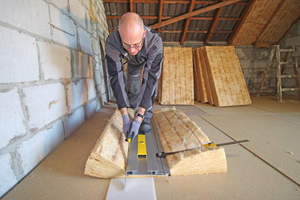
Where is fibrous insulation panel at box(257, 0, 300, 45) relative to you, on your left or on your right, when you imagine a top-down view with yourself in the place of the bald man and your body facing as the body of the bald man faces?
on your left

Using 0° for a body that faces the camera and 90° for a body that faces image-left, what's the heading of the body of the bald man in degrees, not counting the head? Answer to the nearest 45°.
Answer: approximately 0°

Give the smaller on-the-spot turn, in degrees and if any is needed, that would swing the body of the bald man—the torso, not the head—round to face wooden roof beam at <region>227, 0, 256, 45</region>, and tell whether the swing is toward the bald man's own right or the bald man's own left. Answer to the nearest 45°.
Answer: approximately 135° to the bald man's own left

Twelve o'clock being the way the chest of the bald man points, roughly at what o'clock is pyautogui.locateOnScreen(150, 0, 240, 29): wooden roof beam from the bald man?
The wooden roof beam is roughly at 7 o'clock from the bald man.

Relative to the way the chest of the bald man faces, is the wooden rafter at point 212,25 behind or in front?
behind

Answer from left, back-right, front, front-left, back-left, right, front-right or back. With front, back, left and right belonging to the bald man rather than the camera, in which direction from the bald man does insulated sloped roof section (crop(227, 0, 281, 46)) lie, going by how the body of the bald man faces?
back-left
